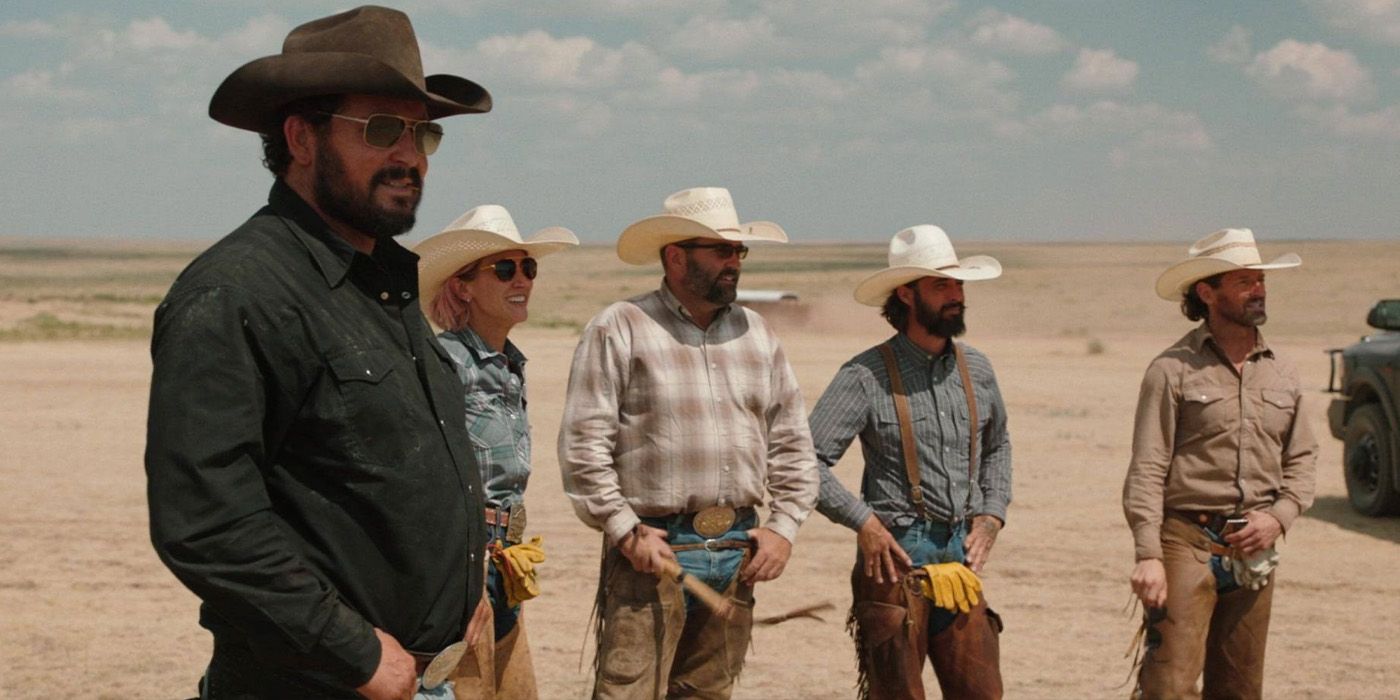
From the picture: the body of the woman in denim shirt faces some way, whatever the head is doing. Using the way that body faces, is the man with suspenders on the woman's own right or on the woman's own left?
on the woman's own left

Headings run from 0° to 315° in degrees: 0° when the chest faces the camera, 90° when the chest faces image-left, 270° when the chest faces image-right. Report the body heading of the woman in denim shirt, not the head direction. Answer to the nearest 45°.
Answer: approximately 315°

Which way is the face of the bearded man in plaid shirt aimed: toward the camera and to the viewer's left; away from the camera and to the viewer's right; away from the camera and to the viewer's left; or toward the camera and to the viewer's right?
toward the camera and to the viewer's right

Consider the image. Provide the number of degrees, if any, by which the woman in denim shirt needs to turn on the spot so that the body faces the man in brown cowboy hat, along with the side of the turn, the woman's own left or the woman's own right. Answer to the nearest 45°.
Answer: approximately 45° to the woman's own right

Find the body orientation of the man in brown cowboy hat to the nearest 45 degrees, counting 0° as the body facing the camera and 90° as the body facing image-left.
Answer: approximately 315°

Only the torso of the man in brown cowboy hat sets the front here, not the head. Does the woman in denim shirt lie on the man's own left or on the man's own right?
on the man's own left

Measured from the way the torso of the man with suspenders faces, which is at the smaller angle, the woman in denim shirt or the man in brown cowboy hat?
the man in brown cowboy hat

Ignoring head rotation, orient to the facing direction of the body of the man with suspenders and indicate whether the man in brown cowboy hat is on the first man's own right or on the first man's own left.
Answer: on the first man's own right
